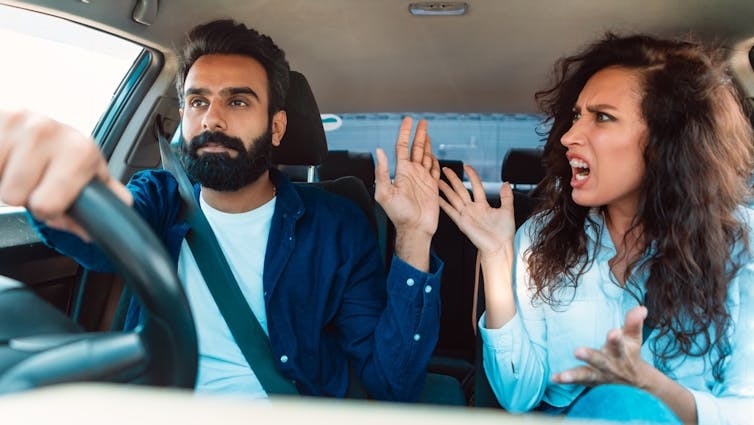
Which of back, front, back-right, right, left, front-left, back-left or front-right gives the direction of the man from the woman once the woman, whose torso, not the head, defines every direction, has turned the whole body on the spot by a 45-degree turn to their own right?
front

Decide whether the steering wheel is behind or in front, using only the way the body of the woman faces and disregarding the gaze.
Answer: in front

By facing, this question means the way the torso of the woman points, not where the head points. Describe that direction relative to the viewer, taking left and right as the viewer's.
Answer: facing the viewer and to the left of the viewer

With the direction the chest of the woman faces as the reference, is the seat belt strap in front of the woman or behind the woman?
in front

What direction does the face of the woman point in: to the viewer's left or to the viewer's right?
to the viewer's left

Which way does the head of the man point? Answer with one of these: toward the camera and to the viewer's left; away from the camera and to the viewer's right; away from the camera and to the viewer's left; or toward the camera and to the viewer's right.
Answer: toward the camera and to the viewer's left
